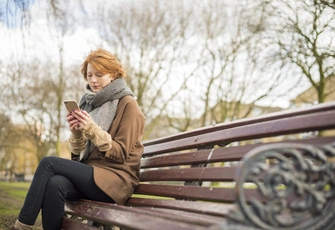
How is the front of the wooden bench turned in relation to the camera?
facing the viewer and to the left of the viewer

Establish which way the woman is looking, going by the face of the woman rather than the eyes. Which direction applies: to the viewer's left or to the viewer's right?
to the viewer's left

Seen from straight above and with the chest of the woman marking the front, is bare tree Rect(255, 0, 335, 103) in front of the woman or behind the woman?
behind
